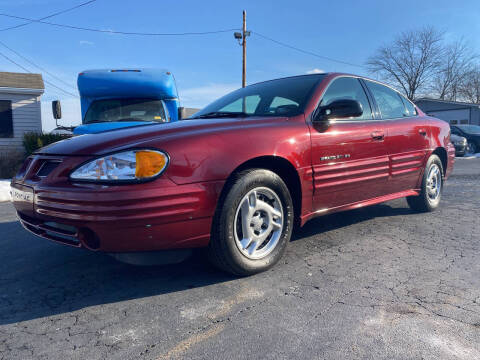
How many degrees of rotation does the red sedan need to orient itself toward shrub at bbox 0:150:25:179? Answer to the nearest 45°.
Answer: approximately 90° to its right

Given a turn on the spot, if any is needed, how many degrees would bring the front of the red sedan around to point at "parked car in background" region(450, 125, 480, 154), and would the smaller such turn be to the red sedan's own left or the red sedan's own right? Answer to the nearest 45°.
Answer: approximately 180°

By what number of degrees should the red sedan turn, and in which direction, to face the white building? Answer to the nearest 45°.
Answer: approximately 90° to its right

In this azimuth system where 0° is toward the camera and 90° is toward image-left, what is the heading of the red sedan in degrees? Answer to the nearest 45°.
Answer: approximately 45°

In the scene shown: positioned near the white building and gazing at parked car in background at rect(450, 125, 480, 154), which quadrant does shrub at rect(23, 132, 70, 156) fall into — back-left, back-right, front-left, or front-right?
front-right

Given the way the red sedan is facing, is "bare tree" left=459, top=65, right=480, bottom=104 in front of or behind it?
behind
